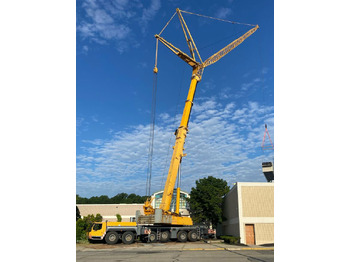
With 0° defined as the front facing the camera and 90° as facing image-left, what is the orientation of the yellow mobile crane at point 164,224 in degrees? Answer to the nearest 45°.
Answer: approximately 90°

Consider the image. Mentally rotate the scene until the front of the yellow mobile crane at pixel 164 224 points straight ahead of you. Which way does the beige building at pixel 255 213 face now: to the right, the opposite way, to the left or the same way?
to the left

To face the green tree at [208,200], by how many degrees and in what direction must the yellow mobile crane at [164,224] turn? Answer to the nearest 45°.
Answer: approximately 90° to its right

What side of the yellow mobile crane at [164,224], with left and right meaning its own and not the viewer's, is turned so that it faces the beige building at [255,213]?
back

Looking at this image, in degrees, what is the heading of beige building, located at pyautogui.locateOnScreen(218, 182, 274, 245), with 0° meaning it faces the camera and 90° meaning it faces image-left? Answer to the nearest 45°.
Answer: approximately 0°

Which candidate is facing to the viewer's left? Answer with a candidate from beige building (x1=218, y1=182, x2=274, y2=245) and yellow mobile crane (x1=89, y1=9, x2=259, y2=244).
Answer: the yellow mobile crane

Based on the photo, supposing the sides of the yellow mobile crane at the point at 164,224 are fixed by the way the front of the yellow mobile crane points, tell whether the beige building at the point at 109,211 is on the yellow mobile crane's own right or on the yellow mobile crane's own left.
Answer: on the yellow mobile crane's own right

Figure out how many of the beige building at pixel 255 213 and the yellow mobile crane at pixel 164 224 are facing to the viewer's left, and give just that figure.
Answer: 1
